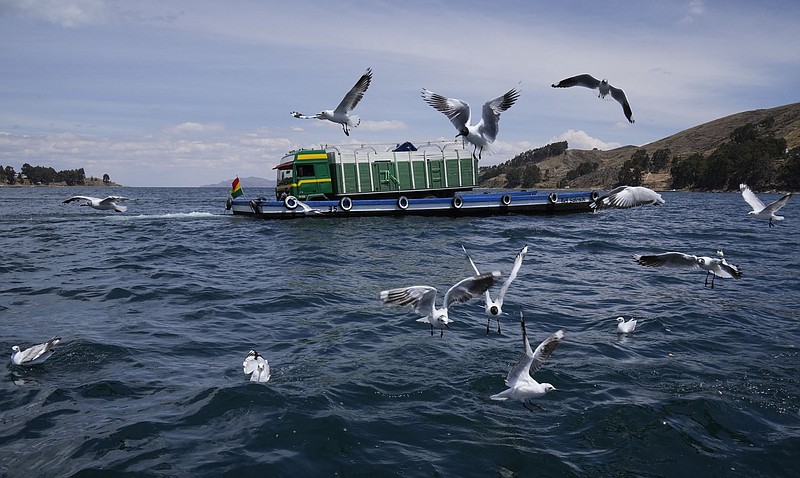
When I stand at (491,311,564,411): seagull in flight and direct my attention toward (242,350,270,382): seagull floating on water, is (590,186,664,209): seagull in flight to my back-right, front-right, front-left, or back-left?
back-right

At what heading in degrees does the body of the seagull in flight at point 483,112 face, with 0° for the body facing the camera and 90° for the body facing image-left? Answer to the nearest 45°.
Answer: approximately 45°

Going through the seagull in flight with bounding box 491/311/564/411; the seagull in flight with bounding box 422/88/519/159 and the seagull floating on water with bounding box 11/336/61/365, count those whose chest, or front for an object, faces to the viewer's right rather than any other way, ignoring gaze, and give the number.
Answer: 1

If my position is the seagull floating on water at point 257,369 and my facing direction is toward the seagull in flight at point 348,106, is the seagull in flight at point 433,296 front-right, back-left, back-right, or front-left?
front-right
